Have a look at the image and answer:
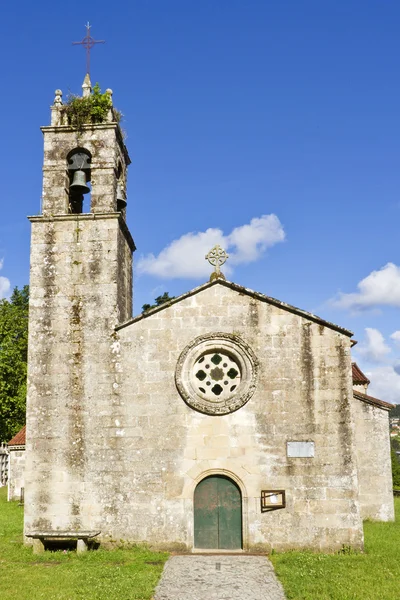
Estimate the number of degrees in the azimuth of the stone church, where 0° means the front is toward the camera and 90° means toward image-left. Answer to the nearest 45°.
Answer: approximately 0°
